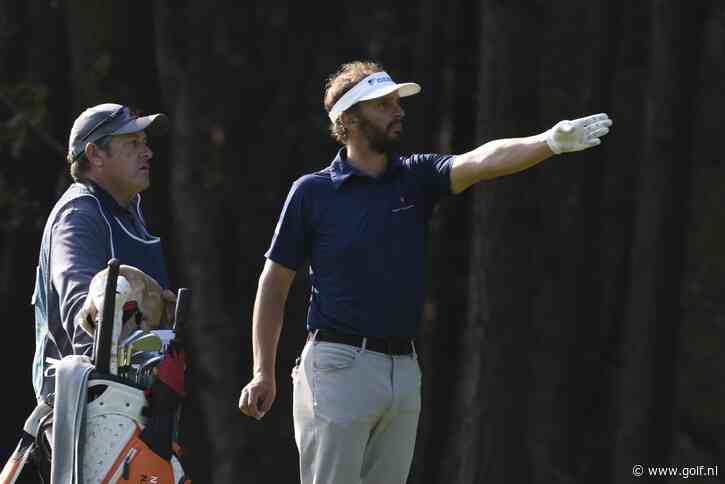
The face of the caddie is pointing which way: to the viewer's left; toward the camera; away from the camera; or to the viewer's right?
to the viewer's right

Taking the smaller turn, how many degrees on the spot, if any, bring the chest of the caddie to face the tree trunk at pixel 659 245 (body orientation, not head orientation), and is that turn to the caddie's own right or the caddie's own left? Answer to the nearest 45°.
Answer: approximately 45° to the caddie's own left

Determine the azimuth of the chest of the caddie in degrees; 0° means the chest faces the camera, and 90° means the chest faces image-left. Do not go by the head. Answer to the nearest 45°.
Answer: approximately 270°
